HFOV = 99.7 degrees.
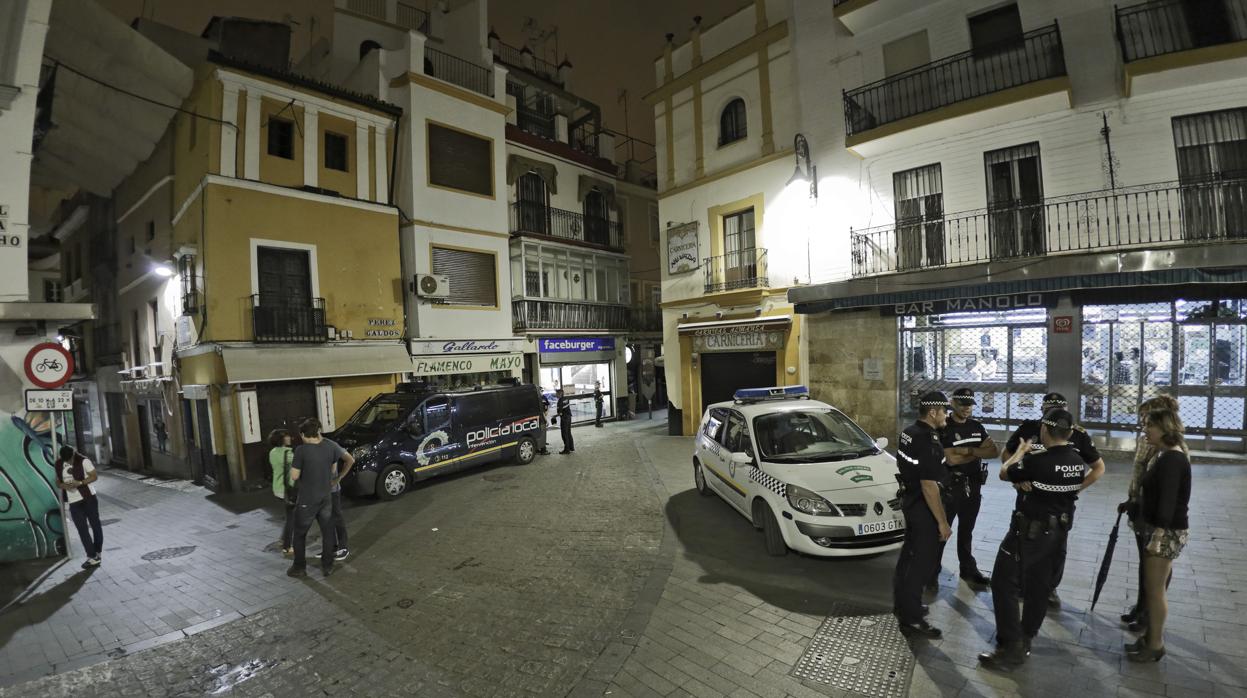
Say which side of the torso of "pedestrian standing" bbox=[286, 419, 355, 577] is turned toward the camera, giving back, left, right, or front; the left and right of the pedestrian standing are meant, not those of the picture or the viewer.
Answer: back

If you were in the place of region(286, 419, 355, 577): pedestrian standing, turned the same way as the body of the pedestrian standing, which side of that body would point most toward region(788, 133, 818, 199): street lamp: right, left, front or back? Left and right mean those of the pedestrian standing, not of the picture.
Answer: right

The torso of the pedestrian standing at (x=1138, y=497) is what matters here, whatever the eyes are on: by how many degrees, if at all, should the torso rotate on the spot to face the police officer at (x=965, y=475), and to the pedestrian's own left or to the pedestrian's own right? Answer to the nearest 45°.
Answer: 0° — they already face them

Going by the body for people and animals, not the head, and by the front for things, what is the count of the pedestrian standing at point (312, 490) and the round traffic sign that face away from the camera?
1

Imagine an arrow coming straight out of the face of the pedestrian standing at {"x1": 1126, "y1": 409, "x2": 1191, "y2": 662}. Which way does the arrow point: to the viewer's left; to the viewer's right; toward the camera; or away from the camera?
to the viewer's left

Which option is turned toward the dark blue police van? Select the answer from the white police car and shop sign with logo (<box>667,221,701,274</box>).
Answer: the shop sign with logo

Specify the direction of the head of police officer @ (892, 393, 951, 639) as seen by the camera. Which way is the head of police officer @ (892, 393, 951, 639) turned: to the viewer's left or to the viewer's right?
to the viewer's right

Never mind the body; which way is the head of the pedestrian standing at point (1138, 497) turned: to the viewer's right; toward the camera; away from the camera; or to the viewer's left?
to the viewer's left

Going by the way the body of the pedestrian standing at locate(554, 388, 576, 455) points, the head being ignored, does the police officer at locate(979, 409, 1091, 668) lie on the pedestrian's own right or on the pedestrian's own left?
on the pedestrian's own left

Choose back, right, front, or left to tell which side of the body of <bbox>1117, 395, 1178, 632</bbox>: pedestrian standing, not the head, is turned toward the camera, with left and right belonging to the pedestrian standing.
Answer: left

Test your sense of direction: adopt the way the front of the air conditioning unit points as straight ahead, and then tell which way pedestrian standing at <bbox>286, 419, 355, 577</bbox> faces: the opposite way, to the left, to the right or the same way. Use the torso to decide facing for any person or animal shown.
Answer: the opposite way
